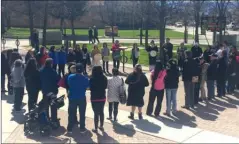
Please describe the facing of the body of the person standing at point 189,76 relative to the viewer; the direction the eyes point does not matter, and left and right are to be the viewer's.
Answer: facing away from the viewer and to the left of the viewer

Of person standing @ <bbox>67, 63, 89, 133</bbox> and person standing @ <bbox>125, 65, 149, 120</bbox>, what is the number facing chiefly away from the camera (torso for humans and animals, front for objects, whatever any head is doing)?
2

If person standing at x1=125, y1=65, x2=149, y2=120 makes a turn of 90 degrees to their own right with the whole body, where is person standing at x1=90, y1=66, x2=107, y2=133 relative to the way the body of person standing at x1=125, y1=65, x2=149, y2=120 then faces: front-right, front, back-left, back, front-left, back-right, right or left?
back-right

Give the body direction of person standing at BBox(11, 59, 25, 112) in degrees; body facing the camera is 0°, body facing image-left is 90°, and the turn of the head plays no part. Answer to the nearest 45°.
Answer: approximately 225°

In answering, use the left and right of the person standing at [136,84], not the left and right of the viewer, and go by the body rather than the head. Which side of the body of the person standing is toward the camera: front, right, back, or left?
back

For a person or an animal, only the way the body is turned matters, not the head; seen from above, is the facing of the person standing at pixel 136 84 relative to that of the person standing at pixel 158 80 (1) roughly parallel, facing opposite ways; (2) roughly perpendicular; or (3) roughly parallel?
roughly parallel

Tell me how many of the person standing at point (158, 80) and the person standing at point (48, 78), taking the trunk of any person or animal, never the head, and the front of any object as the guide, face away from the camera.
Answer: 2

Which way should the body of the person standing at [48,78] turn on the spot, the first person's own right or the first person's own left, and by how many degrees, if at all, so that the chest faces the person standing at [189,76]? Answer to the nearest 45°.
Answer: approximately 90° to the first person's own right

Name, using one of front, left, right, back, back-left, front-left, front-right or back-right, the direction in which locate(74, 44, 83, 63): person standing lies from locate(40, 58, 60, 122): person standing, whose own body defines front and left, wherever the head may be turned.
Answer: front

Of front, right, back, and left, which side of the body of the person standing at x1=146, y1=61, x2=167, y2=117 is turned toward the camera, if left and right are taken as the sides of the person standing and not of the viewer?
back

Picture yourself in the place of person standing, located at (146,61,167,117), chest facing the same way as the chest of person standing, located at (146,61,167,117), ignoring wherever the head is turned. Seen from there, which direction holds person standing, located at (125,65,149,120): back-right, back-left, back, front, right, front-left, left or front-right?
back-left

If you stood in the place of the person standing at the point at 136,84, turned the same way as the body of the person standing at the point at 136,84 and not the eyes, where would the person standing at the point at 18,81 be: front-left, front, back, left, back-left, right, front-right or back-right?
left

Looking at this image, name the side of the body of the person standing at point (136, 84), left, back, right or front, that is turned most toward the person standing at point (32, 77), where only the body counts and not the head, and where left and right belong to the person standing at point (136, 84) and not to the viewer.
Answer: left

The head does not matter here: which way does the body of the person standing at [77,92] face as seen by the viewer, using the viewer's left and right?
facing away from the viewer

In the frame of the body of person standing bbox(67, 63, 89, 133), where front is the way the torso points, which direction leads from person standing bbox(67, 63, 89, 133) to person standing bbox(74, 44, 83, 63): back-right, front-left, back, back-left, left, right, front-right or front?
front

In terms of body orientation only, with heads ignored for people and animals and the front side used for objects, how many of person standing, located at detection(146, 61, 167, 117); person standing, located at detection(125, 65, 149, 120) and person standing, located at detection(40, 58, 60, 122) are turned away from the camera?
3

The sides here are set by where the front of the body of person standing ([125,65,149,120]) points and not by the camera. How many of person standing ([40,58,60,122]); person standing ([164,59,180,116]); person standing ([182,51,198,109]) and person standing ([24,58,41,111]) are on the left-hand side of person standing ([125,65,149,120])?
2

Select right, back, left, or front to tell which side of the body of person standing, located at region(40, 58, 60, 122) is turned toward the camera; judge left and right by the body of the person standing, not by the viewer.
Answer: back
